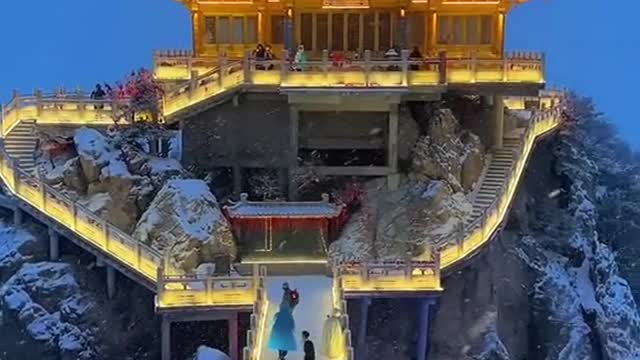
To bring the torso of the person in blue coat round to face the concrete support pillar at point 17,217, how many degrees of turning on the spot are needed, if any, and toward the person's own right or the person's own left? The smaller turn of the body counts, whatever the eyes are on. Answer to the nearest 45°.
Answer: approximately 45° to the person's own left

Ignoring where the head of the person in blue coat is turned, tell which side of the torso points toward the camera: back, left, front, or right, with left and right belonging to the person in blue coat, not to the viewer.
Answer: back

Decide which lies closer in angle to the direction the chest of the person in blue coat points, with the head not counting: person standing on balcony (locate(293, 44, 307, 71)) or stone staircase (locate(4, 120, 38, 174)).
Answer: the person standing on balcony

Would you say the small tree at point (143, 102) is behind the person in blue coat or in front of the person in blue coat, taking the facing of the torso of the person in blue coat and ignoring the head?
in front

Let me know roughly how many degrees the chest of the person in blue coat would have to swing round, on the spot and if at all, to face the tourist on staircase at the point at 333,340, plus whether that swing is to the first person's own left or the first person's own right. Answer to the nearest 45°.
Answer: approximately 90° to the first person's own right

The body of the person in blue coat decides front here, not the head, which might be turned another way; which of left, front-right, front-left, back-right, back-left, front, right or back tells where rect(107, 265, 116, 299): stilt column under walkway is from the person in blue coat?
front-left

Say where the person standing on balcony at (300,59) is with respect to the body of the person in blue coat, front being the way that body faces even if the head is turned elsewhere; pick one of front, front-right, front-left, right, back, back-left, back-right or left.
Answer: front

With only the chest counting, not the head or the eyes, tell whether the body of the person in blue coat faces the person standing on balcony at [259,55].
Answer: yes

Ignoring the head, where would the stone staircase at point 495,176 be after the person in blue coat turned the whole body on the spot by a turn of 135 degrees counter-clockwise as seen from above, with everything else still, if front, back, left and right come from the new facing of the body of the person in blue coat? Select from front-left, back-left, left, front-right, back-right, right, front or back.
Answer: back

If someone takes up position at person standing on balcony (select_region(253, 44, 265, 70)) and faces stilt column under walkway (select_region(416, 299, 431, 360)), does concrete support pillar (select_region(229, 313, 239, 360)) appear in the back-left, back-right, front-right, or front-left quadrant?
front-right

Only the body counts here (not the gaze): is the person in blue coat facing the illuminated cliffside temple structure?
yes
